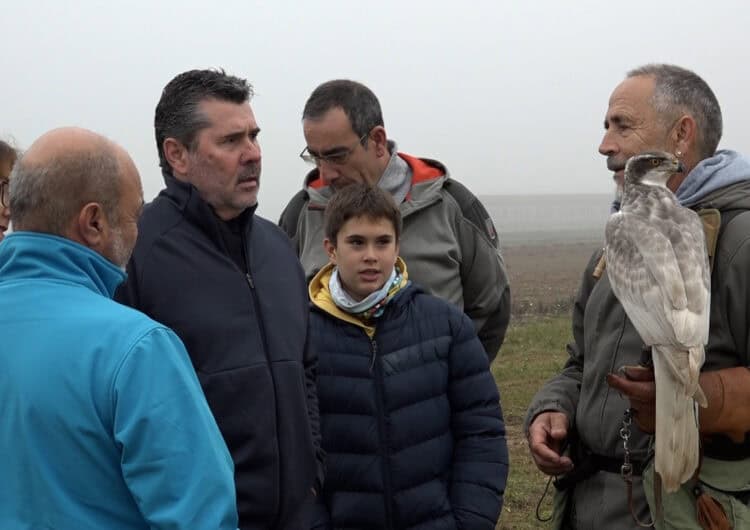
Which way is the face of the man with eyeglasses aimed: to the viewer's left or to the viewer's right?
to the viewer's left

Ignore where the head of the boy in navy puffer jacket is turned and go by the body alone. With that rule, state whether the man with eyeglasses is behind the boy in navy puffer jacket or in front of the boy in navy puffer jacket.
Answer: behind

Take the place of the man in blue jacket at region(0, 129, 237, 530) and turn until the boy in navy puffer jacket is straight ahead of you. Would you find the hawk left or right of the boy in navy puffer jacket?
right

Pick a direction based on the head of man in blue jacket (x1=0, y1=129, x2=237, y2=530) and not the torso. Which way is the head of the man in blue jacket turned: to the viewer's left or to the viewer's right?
to the viewer's right

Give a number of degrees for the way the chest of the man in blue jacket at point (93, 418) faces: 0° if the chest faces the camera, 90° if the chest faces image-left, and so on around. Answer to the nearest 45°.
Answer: approximately 225°

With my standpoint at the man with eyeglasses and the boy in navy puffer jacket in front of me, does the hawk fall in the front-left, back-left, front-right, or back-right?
front-left

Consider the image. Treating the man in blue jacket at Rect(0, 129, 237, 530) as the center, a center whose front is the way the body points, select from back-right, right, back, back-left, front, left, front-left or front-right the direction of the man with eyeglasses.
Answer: front

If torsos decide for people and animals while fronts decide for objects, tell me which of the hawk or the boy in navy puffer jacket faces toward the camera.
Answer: the boy in navy puffer jacket

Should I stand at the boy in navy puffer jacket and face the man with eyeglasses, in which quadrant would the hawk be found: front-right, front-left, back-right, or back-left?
back-right

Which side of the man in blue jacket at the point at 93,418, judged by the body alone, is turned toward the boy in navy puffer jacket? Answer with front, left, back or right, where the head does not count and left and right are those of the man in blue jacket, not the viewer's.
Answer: front

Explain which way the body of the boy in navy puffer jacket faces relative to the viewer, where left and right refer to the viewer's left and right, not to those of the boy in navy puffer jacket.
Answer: facing the viewer

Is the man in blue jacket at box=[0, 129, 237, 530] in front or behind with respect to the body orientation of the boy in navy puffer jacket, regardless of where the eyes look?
in front
